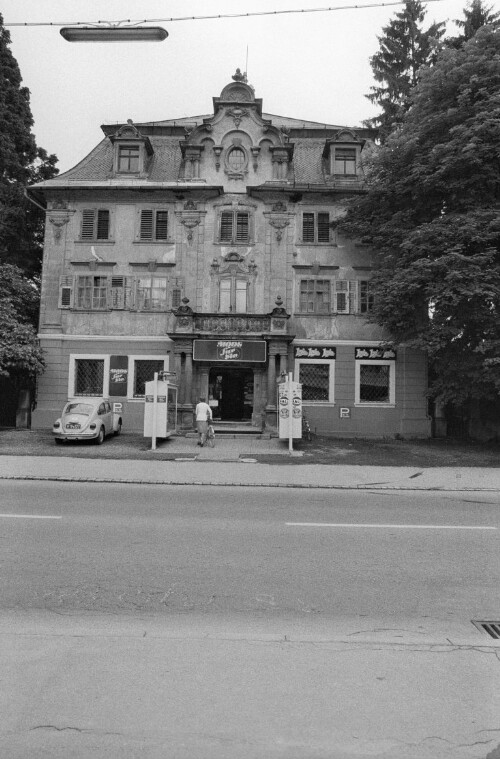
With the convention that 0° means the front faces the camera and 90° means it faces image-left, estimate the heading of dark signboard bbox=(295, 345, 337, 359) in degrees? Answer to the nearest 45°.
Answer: approximately 0°

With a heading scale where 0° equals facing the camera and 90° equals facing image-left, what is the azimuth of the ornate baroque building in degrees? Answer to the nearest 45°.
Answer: approximately 0°

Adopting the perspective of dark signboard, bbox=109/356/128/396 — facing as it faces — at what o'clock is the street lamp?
The street lamp is roughly at 12 o'clock from the dark signboard.

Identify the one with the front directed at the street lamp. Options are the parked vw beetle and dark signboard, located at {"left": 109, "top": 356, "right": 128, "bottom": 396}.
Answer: the dark signboard

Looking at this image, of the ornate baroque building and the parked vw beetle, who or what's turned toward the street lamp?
the ornate baroque building

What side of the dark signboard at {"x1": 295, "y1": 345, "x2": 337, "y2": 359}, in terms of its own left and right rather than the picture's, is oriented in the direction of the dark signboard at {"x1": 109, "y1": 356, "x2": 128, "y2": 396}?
right

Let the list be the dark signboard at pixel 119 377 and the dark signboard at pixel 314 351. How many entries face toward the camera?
2
